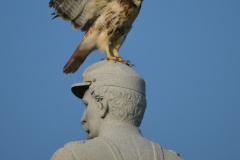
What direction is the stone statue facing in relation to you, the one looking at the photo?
facing away from the viewer and to the left of the viewer

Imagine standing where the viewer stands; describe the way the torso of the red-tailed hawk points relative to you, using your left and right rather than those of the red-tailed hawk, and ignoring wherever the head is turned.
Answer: facing the viewer and to the right of the viewer
